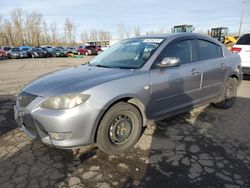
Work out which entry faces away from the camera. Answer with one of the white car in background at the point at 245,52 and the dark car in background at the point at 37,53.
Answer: the white car in background

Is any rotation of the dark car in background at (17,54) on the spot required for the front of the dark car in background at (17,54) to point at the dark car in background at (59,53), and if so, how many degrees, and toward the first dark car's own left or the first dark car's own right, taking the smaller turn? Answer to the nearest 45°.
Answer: approximately 45° to the first dark car's own left

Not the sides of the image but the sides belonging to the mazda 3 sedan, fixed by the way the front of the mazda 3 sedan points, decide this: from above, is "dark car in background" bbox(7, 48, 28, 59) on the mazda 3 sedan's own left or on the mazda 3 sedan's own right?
on the mazda 3 sedan's own right

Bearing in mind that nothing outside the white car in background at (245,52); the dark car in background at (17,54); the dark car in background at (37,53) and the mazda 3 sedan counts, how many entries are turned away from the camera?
1

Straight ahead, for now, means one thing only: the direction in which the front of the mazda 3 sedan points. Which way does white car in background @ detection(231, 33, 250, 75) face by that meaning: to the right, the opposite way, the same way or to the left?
the opposite way

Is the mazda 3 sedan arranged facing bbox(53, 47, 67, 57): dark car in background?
no

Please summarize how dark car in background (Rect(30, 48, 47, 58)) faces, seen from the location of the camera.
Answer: facing the viewer and to the right of the viewer

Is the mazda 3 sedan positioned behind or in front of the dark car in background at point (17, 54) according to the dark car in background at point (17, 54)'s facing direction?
in front

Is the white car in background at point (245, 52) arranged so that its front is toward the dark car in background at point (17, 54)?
no

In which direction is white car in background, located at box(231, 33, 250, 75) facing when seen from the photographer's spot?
facing away from the viewer

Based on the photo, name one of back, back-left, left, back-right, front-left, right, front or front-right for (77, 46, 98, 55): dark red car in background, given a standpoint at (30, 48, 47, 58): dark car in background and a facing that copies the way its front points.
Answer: front-left

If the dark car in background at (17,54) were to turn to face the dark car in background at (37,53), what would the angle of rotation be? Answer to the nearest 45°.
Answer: approximately 45° to its left
